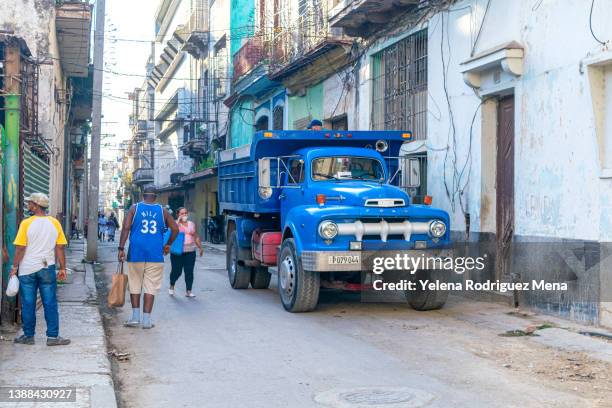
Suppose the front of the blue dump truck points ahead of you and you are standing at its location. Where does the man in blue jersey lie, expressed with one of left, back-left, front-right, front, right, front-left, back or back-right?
right

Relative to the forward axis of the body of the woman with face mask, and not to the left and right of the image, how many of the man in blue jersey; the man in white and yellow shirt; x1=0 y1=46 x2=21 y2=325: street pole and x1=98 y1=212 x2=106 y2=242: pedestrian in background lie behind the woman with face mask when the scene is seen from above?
1

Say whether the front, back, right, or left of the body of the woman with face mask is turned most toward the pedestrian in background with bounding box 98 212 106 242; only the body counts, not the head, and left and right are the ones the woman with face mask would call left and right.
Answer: back

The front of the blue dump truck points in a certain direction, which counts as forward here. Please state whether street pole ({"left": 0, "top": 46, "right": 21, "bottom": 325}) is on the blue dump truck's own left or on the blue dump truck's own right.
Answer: on the blue dump truck's own right

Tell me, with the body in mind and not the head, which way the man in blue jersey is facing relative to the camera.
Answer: away from the camera

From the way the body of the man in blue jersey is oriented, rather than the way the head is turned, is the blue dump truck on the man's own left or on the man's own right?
on the man's own right

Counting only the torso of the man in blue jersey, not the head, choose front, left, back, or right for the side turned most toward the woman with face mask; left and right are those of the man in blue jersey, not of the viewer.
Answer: front

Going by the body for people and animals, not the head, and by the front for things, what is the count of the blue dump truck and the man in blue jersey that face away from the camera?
1

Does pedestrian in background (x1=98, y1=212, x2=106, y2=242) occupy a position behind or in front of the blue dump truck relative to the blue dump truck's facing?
behind

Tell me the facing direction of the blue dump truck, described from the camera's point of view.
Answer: facing the viewer and to the right of the viewer

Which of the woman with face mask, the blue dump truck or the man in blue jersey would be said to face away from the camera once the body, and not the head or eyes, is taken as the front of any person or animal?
the man in blue jersey
